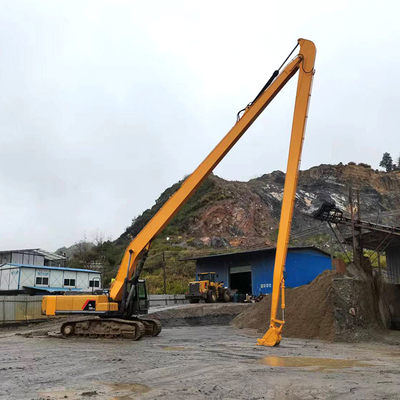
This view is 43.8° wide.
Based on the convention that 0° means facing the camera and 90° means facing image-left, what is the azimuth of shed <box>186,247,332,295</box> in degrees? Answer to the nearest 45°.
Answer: approximately 45°

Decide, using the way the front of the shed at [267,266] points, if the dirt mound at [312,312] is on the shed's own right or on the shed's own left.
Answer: on the shed's own left

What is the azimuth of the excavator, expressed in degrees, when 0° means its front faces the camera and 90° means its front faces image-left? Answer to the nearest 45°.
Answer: approximately 270°

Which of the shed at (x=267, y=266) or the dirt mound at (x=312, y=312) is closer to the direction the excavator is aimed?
the dirt mound

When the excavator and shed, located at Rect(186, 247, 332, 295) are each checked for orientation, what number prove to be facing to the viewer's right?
1
